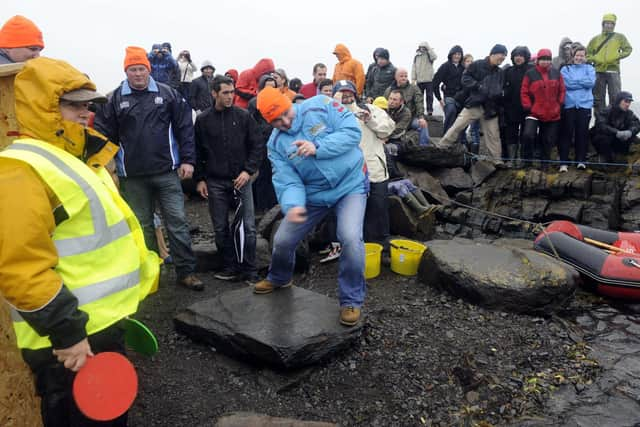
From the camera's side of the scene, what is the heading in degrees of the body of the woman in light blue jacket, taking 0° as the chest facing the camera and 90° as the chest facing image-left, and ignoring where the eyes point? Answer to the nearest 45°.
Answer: approximately 0°

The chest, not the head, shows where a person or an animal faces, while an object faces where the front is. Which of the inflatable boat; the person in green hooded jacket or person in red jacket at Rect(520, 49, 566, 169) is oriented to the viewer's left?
the inflatable boat

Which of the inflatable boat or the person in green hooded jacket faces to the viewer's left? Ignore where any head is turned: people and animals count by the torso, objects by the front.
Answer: the inflatable boat

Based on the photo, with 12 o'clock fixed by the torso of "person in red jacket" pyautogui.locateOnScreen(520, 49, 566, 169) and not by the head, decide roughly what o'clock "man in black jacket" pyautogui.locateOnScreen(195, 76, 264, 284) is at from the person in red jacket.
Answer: The man in black jacket is roughly at 1 o'clock from the person in red jacket.

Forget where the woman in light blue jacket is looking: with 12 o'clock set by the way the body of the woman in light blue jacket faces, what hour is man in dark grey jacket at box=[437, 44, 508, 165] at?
The man in dark grey jacket is roughly at 3 o'clock from the woman in light blue jacket.

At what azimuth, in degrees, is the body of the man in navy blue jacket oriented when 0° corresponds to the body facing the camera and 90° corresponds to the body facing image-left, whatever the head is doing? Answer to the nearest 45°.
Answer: approximately 0°

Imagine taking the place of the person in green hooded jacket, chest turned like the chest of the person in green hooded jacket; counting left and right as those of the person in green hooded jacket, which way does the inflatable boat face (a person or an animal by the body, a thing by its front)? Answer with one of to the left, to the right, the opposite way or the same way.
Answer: to the right

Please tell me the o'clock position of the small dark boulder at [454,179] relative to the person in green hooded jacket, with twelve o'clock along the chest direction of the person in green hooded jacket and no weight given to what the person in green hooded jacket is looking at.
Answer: The small dark boulder is roughly at 2 o'clock from the person in green hooded jacket.

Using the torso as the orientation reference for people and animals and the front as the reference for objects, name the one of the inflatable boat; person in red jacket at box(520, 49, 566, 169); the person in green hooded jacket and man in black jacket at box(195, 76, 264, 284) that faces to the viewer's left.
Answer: the inflatable boat

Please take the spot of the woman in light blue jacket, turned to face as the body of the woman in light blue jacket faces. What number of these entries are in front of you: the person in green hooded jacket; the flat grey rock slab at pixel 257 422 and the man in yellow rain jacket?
2

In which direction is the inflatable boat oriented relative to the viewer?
to the viewer's left
